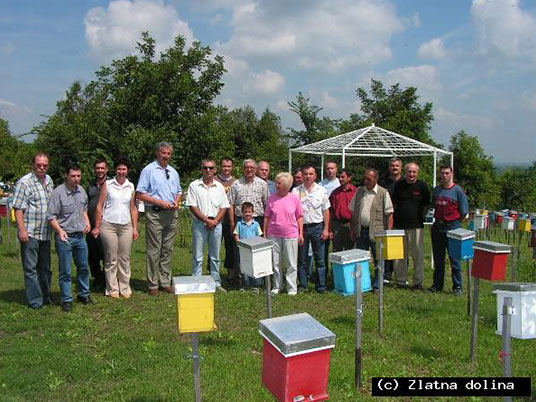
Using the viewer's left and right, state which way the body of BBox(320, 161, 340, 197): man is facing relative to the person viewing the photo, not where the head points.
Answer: facing the viewer

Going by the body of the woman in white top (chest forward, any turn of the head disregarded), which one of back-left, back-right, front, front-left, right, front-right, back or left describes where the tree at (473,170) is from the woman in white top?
back-left

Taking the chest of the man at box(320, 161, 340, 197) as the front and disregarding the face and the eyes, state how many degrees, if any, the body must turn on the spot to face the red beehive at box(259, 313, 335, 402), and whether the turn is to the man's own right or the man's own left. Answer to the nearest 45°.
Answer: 0° — they already face it

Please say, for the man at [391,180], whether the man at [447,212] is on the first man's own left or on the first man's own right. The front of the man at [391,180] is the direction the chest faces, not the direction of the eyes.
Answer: on the first man's own left

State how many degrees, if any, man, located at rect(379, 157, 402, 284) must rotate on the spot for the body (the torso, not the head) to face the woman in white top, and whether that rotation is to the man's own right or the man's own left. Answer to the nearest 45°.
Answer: approximately 45° to the man's own right

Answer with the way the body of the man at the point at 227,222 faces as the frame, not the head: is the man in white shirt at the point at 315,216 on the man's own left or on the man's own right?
on the man's own left

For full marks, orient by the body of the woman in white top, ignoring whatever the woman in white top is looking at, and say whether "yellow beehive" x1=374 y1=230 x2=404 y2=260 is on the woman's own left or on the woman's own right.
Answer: on the woman's own left

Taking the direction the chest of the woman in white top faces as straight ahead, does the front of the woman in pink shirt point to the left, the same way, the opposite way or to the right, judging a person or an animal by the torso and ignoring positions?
the same way

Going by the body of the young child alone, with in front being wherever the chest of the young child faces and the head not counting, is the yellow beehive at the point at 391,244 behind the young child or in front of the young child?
in front

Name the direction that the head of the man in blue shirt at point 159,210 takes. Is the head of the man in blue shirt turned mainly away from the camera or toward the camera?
toward the camera

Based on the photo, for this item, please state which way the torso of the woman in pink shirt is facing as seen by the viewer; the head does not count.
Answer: toward the camera

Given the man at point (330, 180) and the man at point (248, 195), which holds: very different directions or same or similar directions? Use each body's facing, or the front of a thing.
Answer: same or similar directions

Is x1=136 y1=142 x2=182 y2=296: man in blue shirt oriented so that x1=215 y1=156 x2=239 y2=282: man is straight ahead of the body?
no

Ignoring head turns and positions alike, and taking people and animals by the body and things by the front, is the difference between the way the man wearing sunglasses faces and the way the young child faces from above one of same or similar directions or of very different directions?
same or similar directions

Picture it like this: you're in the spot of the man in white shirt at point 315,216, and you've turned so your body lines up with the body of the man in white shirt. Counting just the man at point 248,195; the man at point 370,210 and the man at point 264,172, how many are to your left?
1

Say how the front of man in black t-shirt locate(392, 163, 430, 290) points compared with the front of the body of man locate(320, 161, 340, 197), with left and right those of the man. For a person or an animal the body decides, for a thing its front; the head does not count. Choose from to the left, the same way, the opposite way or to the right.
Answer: the same way
